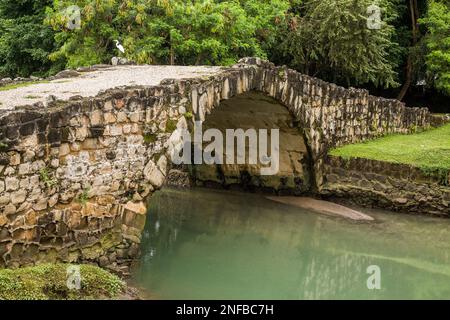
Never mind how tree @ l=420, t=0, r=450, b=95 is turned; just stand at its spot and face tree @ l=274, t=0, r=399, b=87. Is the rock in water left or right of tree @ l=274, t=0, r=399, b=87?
left

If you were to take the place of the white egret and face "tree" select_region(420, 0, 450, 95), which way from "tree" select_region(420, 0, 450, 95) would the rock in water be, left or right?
right

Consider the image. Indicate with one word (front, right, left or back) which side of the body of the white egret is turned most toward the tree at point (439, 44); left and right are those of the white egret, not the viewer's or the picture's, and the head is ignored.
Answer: back

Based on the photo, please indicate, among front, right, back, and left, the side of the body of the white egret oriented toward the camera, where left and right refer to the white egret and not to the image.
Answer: left

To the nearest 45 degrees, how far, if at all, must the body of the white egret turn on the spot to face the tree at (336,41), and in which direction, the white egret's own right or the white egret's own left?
approximately 135° to the white egret's own right

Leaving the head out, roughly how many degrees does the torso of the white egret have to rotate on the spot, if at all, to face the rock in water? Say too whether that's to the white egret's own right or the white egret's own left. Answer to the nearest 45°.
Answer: approximately 135° to the white egret's own left
